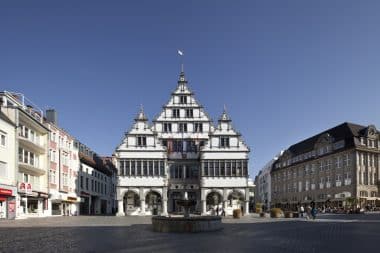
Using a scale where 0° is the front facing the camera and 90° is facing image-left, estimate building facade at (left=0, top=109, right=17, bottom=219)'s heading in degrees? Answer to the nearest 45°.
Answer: approximately 315°

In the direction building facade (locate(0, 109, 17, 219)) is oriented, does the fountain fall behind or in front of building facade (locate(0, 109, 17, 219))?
in front
